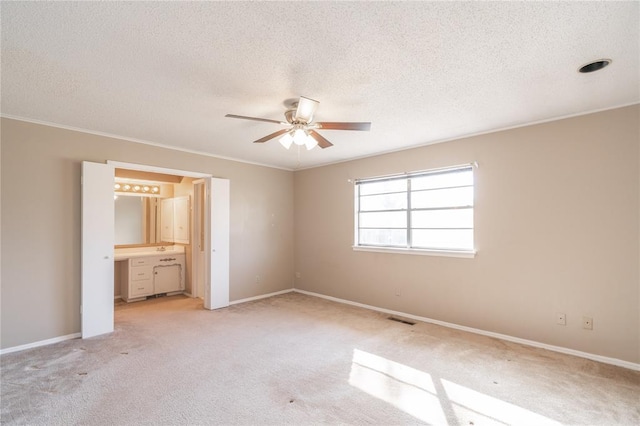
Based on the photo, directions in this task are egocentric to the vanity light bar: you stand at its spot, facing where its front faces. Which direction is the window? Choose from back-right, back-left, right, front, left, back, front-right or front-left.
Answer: front-left

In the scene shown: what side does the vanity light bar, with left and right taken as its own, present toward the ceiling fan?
front

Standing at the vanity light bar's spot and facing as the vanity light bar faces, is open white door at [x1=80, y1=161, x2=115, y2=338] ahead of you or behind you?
ahead

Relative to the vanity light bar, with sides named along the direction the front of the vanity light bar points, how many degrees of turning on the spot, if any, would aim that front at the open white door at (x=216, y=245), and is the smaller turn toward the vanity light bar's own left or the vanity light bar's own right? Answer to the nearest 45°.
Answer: approximately 45° to the vanity light bar's own left

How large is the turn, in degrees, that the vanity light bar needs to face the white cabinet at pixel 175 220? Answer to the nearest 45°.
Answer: approximately 90° to its left

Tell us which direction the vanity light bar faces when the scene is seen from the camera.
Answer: facing the viewer
